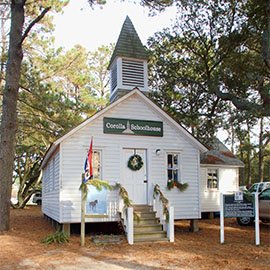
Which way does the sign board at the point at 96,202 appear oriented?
toward the camera

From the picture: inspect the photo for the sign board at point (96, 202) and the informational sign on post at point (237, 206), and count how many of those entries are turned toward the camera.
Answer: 2

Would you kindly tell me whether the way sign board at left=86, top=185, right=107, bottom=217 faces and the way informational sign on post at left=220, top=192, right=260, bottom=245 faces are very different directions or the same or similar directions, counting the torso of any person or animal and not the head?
same or similar directions

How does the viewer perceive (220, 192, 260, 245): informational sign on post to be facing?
facing the viewer

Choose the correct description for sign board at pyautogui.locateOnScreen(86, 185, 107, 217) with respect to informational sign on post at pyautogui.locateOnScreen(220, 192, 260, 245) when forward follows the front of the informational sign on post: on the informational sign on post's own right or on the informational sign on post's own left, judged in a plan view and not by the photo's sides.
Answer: on the informational sign on post's own right

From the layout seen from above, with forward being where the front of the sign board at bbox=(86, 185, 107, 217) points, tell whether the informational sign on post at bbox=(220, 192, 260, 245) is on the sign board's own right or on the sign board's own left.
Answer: on the sign board's own left
